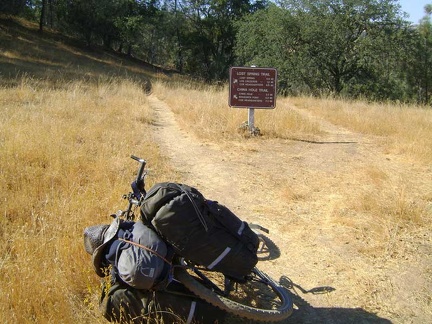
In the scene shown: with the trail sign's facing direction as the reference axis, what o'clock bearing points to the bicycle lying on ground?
The bicycle lying on ground is roughly at 12 o'clock from the trail sign.

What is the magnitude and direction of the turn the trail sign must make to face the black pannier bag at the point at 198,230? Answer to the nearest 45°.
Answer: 0° — it already faces it

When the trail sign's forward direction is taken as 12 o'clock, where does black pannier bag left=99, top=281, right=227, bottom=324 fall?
The black pannier bag is roughly at 12 o'clock from the trail sign.

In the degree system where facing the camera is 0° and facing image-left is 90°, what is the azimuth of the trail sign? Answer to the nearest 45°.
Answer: approximately 0°
